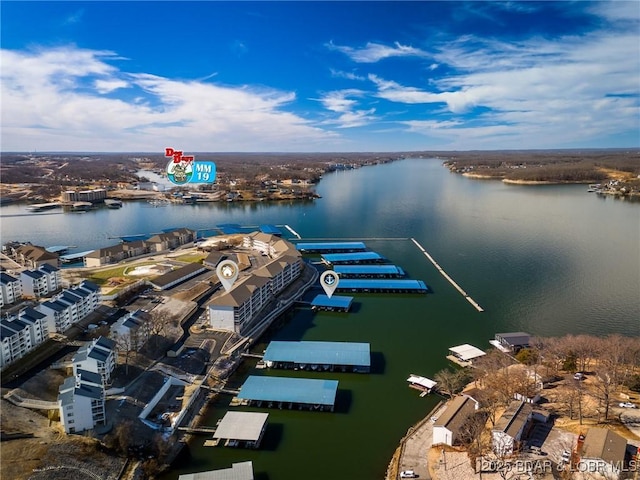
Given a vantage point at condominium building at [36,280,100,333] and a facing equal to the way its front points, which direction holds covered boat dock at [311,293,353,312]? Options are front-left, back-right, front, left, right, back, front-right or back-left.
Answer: front-left

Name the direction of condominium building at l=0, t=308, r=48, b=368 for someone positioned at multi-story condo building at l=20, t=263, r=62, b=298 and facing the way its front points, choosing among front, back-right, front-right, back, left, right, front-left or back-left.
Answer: front-right

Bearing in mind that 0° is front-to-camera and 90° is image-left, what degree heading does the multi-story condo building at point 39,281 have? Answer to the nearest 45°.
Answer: approximately 315°

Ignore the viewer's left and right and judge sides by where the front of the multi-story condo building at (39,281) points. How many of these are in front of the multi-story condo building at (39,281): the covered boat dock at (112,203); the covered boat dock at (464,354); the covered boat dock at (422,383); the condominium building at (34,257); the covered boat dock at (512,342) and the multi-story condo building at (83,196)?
3

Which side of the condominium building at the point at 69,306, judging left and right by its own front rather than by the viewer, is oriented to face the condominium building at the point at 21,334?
right

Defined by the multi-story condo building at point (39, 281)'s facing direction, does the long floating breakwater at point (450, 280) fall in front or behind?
in front

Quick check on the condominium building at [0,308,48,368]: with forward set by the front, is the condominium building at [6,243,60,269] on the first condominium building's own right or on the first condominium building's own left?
on the first condominium building's own left

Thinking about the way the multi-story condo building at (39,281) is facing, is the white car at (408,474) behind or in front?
in front

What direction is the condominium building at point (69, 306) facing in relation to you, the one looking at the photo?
facing the viewer and to the right of the viewer

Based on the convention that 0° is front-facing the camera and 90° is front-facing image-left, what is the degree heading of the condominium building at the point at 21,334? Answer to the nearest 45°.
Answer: approximately 315°

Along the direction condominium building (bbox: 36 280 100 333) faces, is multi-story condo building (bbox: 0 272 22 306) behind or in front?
behind

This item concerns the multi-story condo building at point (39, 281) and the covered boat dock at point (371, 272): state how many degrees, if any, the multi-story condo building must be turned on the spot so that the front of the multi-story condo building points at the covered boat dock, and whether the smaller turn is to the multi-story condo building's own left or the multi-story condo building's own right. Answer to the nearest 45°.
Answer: approximately 45° to the multi-story condo building's own left

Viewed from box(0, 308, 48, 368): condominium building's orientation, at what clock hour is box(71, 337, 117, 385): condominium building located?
box(71, 337, 117, 385): condominium building is roughly at 12 o'clock from box(0, 308, 48, 368): condominium building.

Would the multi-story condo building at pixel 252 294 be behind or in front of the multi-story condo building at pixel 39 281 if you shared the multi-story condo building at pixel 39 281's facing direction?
in front

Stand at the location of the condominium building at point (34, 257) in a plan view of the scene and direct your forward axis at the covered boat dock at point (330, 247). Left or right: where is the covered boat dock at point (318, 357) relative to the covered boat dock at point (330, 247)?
right
